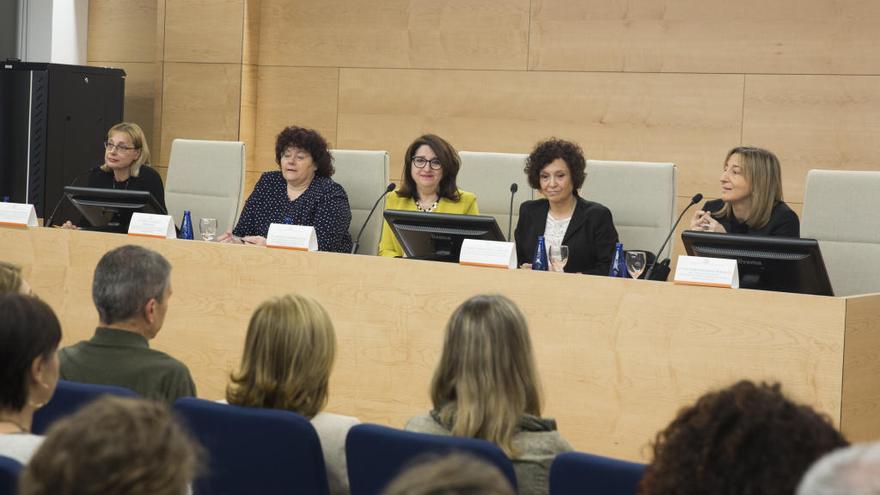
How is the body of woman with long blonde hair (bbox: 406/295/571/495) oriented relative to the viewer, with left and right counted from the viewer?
facing away from the viewer

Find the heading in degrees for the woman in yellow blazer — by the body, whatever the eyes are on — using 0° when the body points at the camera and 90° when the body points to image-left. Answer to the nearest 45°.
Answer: approximately 0°

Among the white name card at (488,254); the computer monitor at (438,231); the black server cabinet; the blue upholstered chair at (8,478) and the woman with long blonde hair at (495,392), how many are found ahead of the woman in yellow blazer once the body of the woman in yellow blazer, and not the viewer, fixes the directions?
4

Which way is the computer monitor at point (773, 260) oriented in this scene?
away from the camera

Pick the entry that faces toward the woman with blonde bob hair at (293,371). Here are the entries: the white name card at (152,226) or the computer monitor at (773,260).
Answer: the white name card

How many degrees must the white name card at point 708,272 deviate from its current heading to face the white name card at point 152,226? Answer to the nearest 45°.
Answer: approximately 90° to its right

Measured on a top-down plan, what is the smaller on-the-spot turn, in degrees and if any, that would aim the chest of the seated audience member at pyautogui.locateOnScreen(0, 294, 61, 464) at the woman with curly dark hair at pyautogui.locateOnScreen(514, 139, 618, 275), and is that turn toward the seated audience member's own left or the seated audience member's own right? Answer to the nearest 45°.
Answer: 0° — they already face them

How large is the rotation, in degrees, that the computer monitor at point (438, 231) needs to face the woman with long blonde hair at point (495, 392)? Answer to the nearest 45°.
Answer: approximately 180°

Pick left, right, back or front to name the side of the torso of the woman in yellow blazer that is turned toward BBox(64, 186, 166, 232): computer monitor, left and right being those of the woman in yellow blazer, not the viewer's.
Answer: right

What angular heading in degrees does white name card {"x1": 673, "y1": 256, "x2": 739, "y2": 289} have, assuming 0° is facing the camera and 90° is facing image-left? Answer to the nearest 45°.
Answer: approximately 0°
